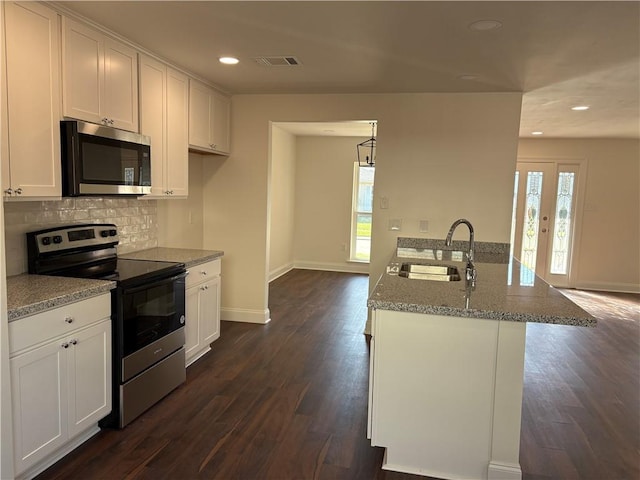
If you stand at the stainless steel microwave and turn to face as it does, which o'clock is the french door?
The french door is roughly at 10 o'clock from the stainless steel microwave.

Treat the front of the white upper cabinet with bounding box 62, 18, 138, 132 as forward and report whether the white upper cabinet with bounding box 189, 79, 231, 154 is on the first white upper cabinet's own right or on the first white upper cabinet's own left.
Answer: on the first white upper cabinet's own left

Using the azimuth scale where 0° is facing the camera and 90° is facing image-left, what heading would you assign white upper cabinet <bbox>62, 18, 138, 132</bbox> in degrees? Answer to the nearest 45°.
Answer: approximately 315°

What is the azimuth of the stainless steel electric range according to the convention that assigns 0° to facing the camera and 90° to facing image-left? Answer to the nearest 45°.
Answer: approximately 315°

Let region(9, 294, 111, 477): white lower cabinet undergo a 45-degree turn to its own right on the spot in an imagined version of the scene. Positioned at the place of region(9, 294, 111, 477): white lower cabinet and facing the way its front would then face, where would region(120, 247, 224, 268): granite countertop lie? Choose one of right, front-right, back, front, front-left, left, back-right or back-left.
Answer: back-left

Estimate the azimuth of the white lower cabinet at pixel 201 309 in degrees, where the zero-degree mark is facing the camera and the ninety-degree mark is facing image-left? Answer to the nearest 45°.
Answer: approximately 315°

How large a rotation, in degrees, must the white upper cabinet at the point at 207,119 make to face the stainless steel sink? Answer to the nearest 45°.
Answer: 0° — it already faces it
